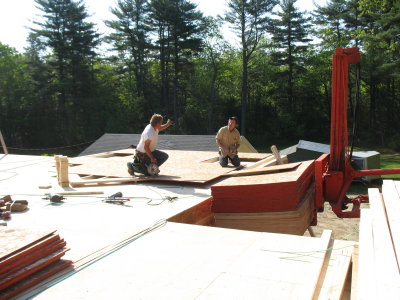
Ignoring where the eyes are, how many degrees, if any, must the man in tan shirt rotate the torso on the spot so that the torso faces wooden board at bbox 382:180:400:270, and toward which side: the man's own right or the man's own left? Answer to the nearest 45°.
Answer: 0° — they already face it

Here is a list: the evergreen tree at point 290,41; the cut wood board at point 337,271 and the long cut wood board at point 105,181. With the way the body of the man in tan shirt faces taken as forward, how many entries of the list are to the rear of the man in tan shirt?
1

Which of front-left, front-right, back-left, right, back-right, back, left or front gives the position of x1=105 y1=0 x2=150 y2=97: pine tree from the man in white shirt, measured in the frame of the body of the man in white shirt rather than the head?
left

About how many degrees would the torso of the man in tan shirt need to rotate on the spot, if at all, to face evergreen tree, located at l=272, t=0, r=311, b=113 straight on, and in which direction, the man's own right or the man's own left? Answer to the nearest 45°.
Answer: approximately 180°

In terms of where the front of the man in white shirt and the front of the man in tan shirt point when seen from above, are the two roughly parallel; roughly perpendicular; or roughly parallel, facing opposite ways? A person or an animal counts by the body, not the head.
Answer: roughly perpendicular

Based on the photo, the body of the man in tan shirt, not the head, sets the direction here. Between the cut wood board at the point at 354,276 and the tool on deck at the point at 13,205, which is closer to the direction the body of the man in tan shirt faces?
the cut wood board

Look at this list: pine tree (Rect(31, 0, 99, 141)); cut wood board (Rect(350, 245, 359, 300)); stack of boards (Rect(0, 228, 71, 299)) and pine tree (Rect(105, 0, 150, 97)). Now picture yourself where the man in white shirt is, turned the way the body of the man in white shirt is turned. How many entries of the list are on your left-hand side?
2

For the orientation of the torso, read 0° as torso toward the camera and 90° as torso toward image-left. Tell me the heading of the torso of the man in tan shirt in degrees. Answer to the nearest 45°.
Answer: approximately 0°

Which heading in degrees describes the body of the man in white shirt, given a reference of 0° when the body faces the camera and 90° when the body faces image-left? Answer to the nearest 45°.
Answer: approximately 270°

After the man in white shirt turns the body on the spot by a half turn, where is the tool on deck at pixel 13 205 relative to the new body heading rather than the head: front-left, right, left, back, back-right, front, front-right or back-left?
front-left

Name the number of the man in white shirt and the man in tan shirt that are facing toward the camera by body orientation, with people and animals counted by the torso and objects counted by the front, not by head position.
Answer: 1

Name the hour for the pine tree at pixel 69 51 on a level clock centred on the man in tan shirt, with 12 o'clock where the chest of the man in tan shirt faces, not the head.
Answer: The pine tree is roughly at 5 o'clock from the man in tan shirt.

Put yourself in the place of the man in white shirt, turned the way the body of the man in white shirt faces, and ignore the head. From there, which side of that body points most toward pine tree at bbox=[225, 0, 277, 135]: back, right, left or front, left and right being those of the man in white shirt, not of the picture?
left
